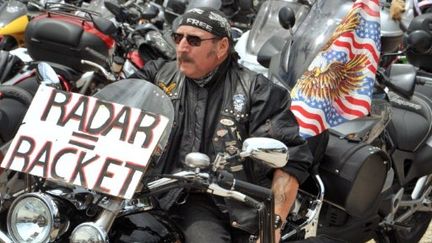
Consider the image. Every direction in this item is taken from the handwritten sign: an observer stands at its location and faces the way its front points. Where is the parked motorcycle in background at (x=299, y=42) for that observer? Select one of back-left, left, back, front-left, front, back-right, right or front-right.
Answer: back-left

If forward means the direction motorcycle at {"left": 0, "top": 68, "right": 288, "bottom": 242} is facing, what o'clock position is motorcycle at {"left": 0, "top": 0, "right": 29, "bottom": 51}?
motorcycle at {"left": 0, "top": 0, "right": 29, "bottom": 51} is roughly at 4 o'clock from motorcycle at {"left": 0, "top": 68, "right": 288, "bottom": 242}.

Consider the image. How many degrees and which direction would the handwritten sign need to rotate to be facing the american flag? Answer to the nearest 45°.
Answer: approximately 135° to its left

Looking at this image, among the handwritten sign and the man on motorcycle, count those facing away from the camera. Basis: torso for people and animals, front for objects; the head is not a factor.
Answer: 0

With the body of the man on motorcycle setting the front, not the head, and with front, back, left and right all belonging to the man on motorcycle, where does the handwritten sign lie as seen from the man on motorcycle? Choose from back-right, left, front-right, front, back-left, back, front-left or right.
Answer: front

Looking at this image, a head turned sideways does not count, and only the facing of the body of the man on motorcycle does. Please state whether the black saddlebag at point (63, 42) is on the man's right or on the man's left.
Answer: on the man's right

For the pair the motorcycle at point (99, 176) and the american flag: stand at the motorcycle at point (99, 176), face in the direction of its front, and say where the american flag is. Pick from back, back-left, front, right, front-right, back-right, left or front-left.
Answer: back

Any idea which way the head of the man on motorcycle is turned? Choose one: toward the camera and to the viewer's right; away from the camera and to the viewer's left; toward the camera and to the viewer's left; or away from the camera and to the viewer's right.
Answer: toward the camera and to the viewer's left

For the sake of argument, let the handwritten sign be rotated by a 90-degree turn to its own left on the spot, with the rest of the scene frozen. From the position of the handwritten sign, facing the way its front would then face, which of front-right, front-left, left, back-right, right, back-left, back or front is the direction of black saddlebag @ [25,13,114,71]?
left

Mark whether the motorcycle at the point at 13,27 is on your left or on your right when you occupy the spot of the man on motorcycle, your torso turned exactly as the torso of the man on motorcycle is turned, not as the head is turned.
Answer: on your right

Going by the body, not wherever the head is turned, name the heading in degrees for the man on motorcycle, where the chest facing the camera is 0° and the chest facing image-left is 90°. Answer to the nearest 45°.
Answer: approximately 45°

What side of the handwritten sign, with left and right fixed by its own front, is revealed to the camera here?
front

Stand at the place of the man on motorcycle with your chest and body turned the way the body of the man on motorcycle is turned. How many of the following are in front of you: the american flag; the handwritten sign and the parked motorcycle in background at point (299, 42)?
1
